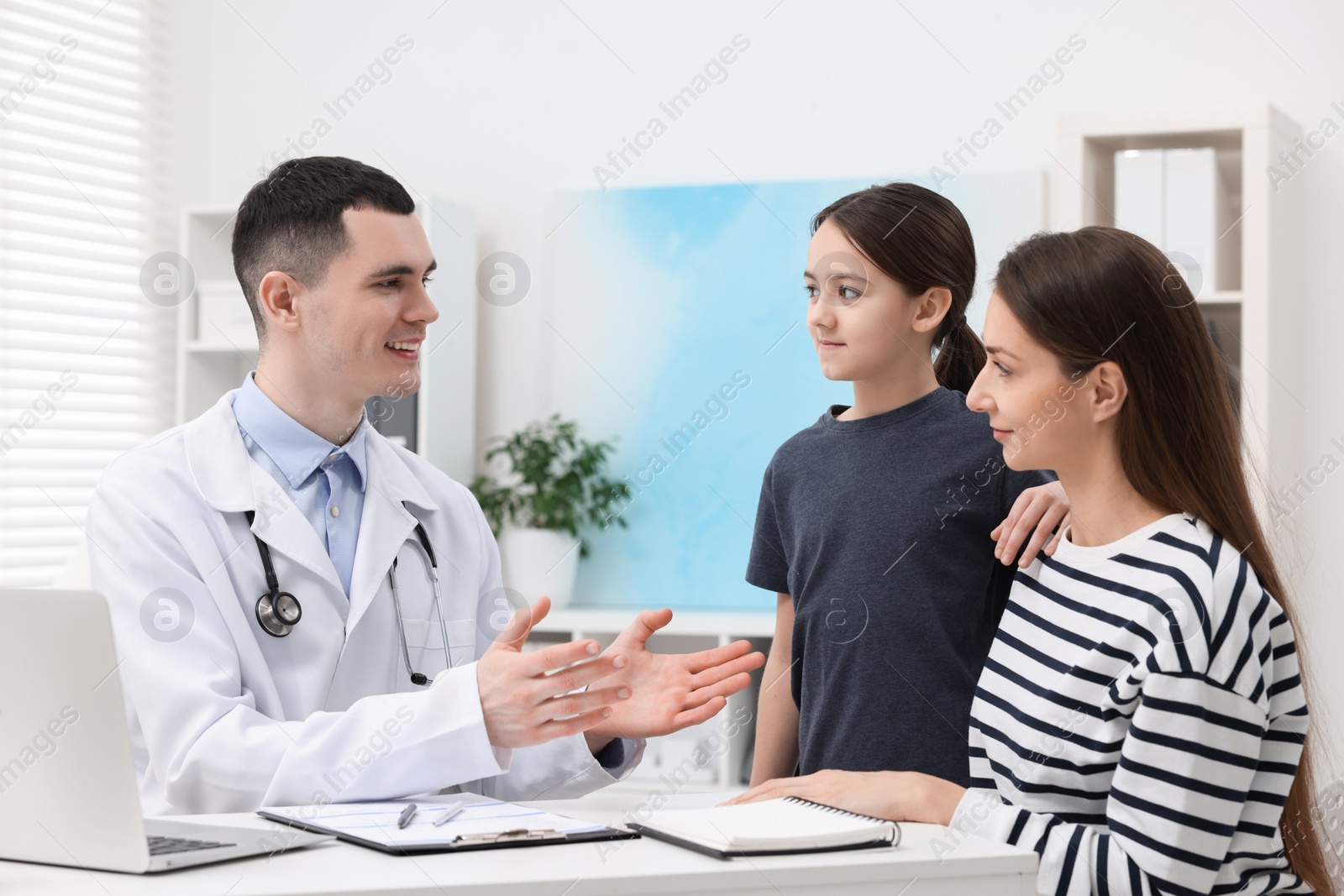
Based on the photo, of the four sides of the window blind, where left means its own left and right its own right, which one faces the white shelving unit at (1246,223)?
front

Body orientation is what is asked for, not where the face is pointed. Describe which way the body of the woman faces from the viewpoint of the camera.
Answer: to the viewer's left

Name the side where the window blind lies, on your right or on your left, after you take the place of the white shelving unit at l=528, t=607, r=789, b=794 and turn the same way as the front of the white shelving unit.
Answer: on your right

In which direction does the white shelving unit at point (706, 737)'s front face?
toward the camera

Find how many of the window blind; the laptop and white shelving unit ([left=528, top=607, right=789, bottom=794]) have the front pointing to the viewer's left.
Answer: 0

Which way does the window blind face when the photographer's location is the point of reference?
facing the viewer and to the right of the viewer

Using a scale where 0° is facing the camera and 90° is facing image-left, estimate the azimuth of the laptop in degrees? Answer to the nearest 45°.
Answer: approximately 225°

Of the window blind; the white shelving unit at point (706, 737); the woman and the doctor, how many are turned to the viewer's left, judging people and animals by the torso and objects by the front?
1

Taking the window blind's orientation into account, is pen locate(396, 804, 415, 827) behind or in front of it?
in front

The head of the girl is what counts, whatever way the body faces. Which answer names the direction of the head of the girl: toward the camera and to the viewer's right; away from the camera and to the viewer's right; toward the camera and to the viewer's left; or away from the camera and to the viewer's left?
toward the camera and to the viewer's left

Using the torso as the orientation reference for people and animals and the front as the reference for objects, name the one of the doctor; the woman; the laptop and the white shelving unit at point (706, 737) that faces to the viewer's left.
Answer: the woman

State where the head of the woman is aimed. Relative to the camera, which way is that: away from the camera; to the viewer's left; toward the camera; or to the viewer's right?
to the viewer's left
